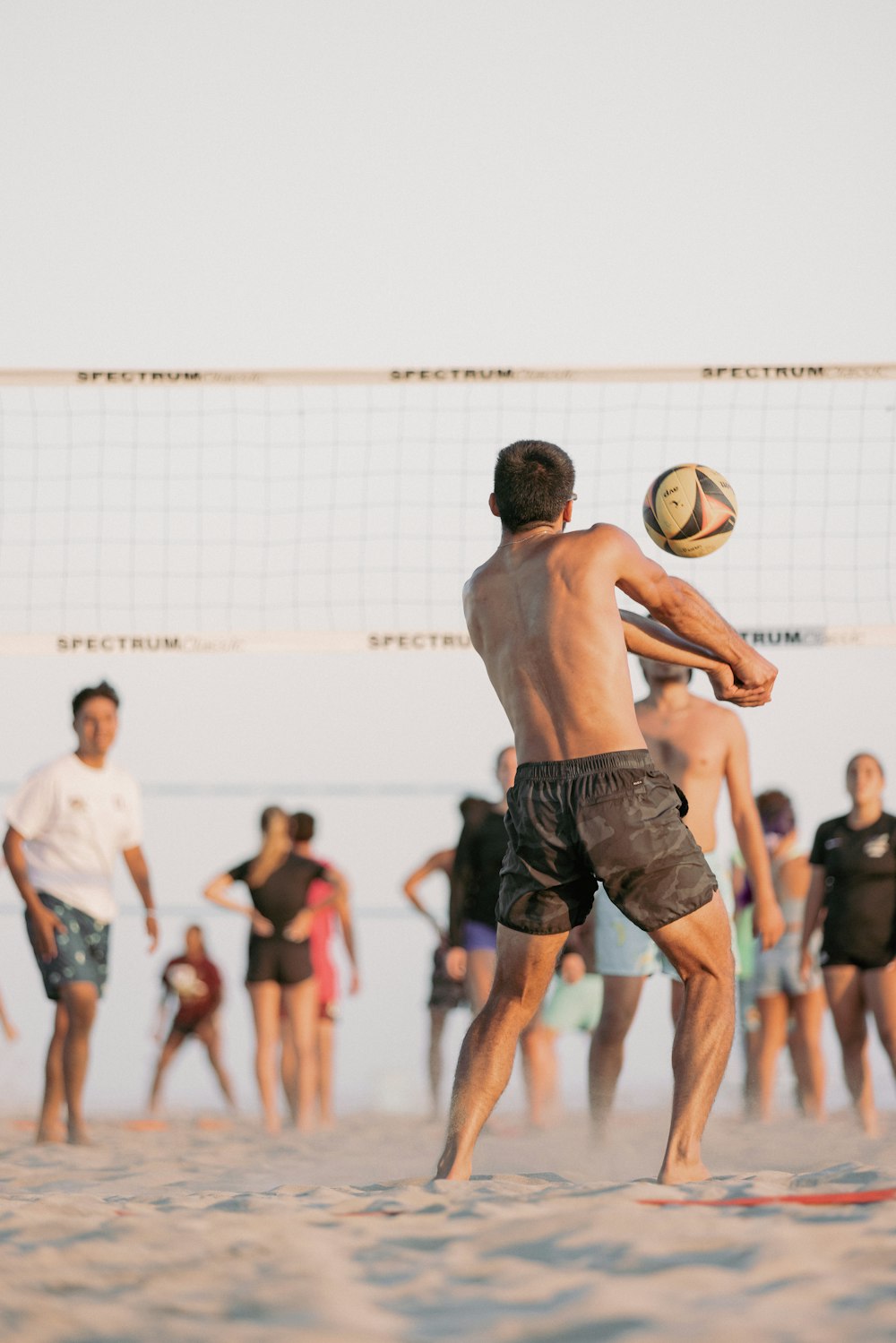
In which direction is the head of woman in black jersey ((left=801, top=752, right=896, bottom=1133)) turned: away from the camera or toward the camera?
toward the camera

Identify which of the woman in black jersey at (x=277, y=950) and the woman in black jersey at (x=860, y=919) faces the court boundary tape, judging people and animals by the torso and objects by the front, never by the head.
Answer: the woman in black jersey at (x=860, y=919)

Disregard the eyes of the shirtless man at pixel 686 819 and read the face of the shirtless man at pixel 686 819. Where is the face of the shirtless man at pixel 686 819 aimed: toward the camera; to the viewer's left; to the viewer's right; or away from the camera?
toward the camera

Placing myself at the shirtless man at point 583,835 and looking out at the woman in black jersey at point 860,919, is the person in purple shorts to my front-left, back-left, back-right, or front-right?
front-left

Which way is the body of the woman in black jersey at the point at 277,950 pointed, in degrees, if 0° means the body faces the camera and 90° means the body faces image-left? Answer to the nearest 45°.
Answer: approximately 180°

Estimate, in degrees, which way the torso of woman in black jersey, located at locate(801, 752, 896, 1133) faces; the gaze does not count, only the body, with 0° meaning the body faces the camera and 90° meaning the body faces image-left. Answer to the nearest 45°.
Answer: approximately 0°

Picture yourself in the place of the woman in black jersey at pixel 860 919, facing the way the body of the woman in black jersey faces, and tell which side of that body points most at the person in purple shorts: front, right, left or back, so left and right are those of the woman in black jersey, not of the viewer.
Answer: right

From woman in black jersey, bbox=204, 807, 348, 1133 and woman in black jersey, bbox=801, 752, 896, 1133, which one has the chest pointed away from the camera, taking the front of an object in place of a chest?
woman in black jersey, bbox=204, 807, 348, 1133

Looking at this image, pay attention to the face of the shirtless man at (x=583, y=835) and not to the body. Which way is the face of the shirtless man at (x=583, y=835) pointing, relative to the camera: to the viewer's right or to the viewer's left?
to the viewer's right

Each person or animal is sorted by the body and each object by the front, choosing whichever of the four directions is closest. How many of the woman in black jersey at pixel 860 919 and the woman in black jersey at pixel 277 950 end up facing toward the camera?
1

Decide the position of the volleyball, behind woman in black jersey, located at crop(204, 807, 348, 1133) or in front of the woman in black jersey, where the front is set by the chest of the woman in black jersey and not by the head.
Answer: behind

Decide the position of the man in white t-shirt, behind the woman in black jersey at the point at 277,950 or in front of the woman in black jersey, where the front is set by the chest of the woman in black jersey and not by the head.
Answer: behind

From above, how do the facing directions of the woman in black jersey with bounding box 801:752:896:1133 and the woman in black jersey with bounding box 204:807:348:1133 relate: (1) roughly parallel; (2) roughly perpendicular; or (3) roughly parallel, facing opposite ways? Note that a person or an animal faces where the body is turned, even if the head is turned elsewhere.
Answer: roughly parallel, facing opposite ways

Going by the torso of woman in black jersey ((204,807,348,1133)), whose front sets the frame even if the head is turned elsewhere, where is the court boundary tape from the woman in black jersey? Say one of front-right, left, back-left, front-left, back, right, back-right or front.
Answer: back

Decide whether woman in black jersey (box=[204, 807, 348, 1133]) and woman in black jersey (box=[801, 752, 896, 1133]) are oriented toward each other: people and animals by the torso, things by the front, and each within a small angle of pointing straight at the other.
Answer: no

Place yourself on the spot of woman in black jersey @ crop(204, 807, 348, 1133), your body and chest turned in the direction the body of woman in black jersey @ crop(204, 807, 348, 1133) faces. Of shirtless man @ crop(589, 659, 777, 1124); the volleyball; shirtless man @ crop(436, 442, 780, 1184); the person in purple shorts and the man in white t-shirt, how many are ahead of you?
0
